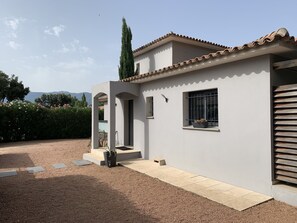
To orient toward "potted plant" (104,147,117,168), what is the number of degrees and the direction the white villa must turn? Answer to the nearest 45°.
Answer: approximately 90° to its right

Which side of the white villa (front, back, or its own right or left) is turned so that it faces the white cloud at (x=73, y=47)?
right

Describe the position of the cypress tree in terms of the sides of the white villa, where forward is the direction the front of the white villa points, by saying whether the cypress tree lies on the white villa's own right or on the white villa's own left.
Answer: on the white villa's own right

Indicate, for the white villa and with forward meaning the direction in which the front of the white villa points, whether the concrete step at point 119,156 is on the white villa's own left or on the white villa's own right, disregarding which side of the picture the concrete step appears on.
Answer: on the white villa's own right

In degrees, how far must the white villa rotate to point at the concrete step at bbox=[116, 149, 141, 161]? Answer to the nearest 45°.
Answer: approximately 90° to its right

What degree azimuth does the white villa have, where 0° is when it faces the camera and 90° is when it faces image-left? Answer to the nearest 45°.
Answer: approximately 45°

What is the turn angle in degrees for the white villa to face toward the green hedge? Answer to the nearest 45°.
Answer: approximately 90° to its right
